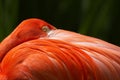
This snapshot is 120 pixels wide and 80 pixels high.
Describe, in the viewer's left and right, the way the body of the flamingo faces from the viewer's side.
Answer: facing to the left of the viewer
